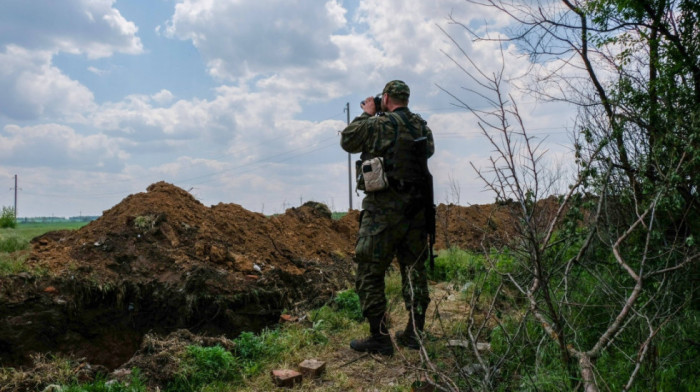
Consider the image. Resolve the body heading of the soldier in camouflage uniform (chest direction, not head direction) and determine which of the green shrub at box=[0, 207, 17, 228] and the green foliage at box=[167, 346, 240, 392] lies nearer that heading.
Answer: the green shrub

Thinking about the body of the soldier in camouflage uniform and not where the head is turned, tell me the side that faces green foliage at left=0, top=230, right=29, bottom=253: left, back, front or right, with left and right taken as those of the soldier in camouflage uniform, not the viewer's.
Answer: front

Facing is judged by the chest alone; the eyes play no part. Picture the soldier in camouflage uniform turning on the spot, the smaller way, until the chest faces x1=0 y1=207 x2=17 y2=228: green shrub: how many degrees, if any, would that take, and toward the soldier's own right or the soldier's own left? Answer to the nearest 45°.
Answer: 0° — they already face it

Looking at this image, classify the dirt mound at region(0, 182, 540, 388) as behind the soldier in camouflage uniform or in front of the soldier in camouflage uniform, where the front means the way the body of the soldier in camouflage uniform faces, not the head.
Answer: in front

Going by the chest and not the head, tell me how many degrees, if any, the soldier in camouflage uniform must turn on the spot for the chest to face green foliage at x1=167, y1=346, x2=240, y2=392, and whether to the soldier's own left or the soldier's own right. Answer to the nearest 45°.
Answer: approximately 45° to the soldier's own left

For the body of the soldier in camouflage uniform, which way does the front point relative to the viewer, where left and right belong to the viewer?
facing away from the viewer and to the left of the viewer

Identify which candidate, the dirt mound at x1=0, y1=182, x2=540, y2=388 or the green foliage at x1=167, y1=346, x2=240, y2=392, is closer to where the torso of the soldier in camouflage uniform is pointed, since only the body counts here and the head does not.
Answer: the dirt mound
